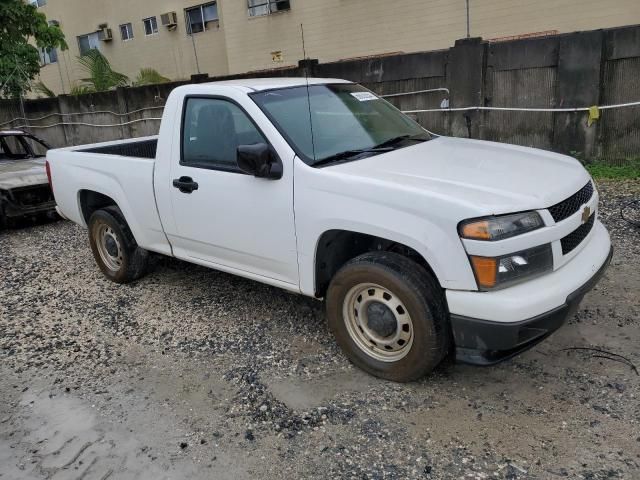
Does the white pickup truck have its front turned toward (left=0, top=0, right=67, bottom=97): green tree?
no

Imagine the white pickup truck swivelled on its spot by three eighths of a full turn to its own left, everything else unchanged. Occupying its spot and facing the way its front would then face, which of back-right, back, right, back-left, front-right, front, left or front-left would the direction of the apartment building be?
front

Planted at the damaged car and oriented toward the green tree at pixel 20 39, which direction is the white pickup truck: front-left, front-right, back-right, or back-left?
back-right

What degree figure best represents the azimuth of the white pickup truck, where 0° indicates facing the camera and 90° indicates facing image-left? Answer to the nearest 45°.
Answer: approximately 315°

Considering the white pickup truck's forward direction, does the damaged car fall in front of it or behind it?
behind
